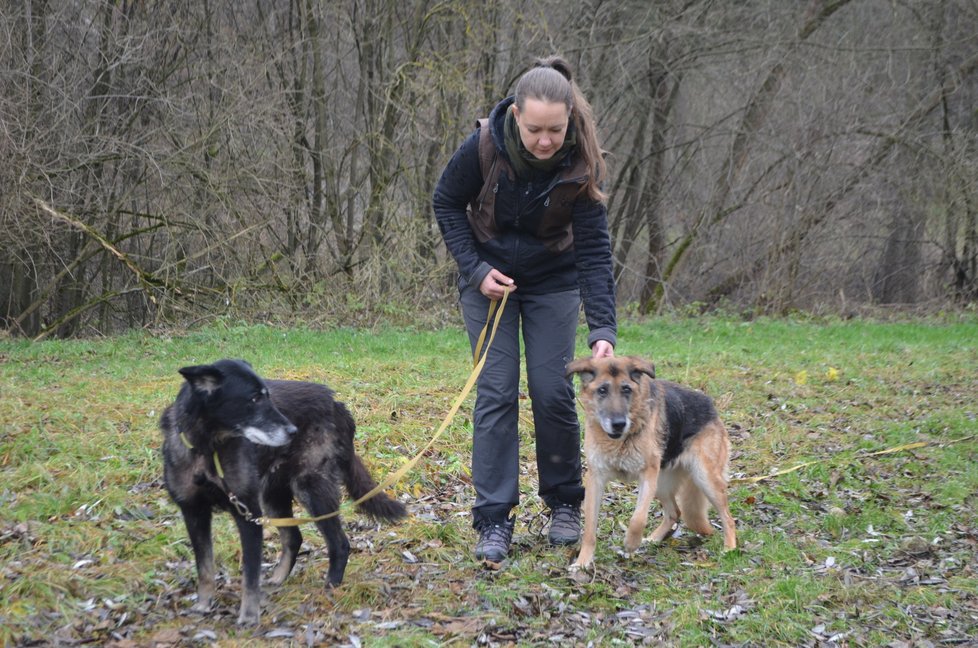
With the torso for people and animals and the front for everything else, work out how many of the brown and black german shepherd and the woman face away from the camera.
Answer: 0

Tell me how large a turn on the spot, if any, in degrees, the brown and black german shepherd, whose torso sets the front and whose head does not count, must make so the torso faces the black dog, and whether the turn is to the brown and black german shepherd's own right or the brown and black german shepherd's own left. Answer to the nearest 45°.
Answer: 0° — it already faces it

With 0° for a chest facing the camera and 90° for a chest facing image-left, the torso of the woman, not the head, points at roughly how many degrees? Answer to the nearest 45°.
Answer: approximately 0°

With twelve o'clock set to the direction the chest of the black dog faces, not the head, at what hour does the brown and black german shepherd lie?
The brown and black german shepherd is roughly at 7 o'clock from the black dog.

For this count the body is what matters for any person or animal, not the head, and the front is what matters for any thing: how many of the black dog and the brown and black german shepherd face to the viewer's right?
0

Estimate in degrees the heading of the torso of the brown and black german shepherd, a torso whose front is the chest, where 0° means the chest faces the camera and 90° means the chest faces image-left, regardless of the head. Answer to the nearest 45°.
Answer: approximately 45°
